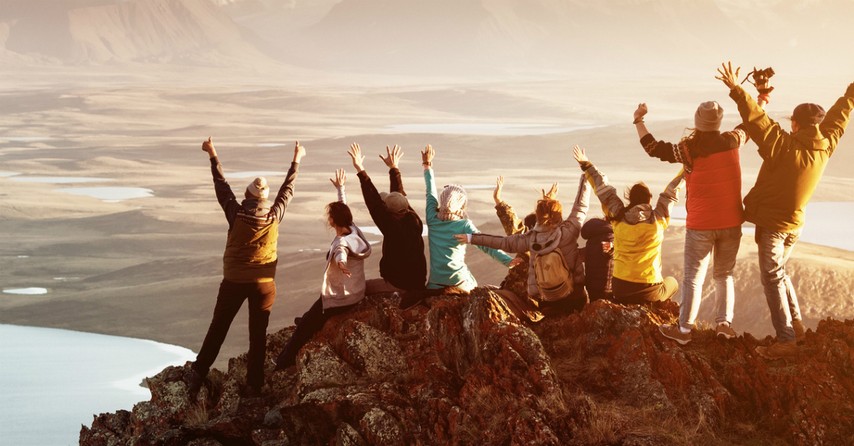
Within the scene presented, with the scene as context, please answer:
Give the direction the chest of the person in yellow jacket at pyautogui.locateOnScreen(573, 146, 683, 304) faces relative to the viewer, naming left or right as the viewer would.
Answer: facing away from the viewer

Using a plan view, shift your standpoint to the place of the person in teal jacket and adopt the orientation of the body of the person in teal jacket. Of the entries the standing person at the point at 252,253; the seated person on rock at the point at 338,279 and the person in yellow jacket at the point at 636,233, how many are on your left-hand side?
2

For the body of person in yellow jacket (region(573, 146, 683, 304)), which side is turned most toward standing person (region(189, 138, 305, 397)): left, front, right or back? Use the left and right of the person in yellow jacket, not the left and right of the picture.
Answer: left

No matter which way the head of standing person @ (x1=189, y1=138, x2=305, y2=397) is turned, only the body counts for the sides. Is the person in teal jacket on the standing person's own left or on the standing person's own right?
on the standing person's own right

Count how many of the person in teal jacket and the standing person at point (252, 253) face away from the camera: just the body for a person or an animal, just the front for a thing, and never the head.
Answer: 2

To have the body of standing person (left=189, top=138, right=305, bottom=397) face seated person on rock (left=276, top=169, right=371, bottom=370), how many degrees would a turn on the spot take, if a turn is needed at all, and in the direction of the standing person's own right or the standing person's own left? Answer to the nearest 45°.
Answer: approximately 90° to the standing person's own right

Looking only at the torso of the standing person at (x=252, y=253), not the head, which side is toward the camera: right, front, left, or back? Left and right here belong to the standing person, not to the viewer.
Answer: back

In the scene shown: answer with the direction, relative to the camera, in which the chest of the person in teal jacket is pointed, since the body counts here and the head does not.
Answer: away from the camera

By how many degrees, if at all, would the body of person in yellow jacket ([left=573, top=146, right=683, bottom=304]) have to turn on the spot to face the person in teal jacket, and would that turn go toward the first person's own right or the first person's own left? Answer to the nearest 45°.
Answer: approximately 90° to the first person's own left

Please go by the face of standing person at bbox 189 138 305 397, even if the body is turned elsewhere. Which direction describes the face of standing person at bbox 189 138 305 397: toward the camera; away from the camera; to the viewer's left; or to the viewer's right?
away from the camera

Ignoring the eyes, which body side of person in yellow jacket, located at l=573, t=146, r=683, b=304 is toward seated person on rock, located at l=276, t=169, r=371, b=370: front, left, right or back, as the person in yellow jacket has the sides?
left
